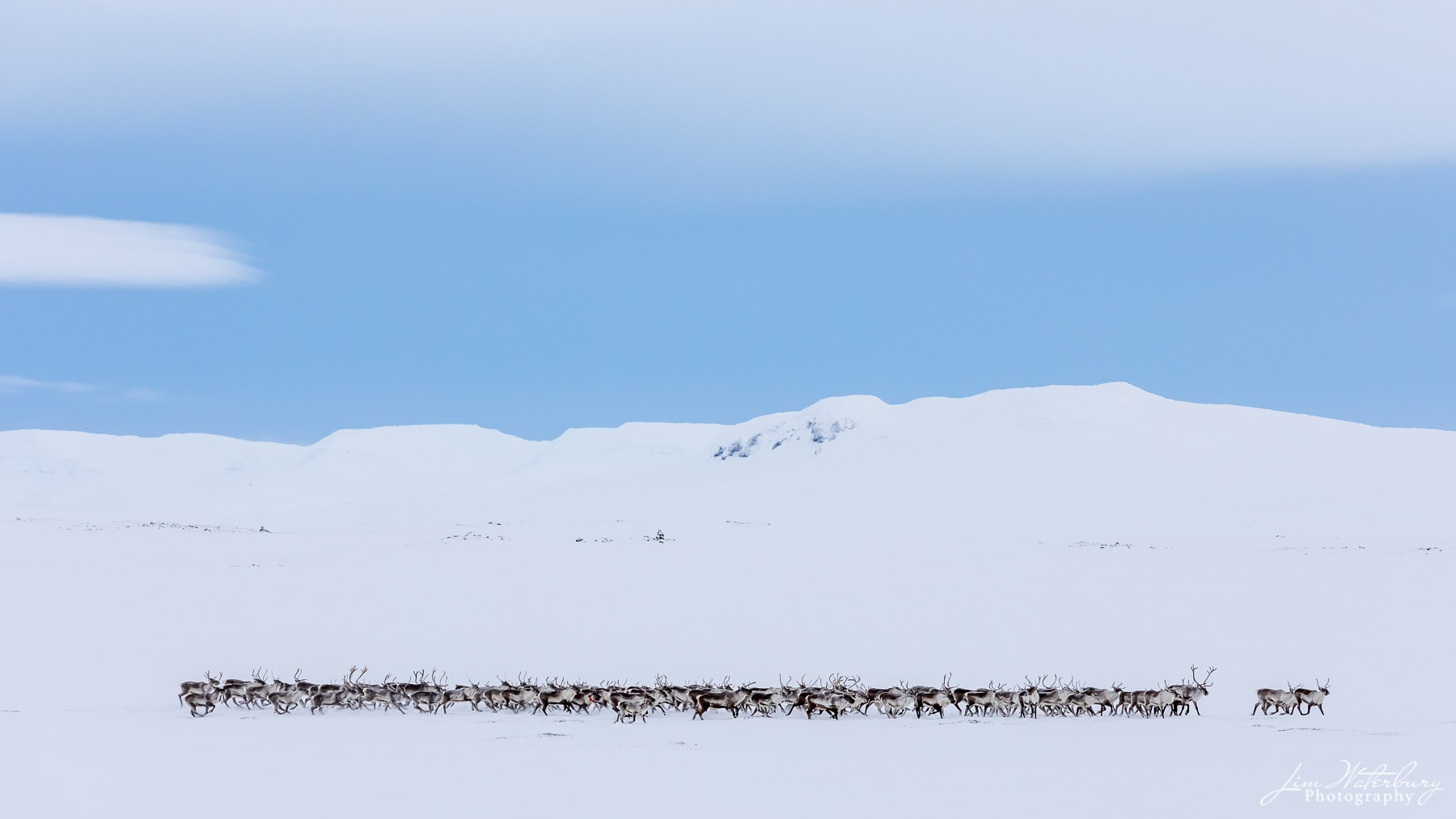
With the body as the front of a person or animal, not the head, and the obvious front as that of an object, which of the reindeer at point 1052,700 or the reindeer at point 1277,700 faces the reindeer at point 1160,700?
the reindeer at point 1052,700

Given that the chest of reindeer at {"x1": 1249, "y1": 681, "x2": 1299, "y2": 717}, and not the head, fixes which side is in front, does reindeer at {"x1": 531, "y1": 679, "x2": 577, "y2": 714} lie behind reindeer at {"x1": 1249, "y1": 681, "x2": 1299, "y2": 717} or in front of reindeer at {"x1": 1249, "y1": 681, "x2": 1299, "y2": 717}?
behind

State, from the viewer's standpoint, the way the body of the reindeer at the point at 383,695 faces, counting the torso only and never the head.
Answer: to the viewer's right

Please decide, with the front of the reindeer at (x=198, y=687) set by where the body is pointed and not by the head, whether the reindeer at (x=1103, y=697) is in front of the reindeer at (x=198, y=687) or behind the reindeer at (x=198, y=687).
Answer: in front

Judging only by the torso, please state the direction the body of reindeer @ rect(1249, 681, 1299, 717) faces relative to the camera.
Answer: to the viewer's right

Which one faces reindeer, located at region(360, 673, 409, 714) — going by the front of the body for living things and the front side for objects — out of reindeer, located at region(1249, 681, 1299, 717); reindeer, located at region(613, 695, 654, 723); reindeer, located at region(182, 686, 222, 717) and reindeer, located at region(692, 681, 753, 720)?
reindeer, located at region(182, 686, 222, 717)

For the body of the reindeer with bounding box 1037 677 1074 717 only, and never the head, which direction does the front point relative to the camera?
to the viewer's right

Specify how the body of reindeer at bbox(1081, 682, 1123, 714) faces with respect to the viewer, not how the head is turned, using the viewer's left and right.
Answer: facing to the right of the viewer

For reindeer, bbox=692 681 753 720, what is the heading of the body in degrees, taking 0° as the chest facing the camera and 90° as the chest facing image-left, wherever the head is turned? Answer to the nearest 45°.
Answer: approximately 270°

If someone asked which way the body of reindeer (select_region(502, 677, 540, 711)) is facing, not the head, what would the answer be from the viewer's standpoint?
to the viewer's right

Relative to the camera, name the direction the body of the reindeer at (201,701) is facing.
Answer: to the viewer's right

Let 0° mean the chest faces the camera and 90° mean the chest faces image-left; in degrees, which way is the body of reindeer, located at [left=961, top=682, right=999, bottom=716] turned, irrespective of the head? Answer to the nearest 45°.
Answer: approximately 270°

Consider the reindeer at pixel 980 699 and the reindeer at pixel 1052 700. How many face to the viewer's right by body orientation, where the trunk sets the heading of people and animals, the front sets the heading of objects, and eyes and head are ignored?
2

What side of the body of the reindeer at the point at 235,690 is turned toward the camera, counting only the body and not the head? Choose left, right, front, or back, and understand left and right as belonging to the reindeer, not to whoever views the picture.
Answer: right
